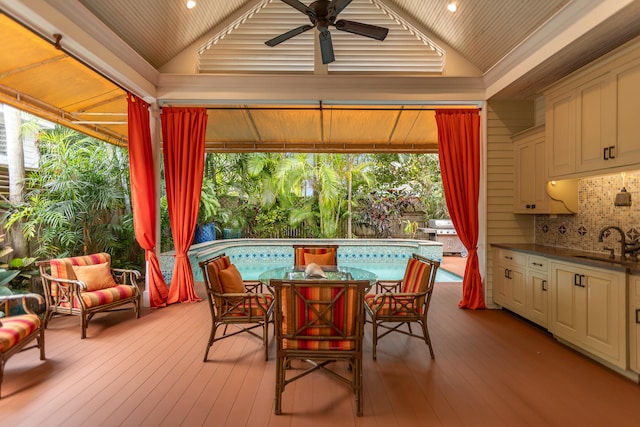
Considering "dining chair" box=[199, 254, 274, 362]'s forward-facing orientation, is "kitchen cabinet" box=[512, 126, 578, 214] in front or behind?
in front

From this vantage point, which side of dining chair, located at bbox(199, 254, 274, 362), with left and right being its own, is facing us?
right

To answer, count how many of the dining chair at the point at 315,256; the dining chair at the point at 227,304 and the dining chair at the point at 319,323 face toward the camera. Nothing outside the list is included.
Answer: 1

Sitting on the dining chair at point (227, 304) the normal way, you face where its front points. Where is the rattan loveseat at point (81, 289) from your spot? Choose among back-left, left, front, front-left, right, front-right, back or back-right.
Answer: back-left

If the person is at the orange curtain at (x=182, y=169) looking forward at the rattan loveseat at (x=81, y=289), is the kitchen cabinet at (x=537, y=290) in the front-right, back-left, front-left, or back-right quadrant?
back-left

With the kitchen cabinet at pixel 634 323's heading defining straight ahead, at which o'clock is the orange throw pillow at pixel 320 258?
The orange throw pillow is roughly at 1 o'clock from the kitchen cabinet.

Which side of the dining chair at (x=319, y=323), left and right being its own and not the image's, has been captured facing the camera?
back

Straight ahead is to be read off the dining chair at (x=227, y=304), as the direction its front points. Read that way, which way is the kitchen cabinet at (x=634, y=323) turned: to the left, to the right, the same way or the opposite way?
the opposite way

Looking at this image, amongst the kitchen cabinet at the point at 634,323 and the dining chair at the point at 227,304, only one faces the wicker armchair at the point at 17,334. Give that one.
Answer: the kitchen cabinet

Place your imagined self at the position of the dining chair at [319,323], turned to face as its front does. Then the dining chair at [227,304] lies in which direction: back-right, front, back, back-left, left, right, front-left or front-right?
front-left

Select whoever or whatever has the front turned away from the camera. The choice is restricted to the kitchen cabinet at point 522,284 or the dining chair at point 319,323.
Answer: the dining chair

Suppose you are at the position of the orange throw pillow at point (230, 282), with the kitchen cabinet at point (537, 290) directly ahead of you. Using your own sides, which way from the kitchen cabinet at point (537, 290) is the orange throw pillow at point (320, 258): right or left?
left

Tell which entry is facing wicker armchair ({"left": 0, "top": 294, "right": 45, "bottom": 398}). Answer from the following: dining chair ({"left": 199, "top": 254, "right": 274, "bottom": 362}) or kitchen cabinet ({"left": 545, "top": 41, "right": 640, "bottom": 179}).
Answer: the kitchen cabinet

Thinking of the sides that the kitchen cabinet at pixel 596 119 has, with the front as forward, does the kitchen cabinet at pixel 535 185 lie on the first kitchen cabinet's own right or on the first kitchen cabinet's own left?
on the first kitchen cabinet's own right
